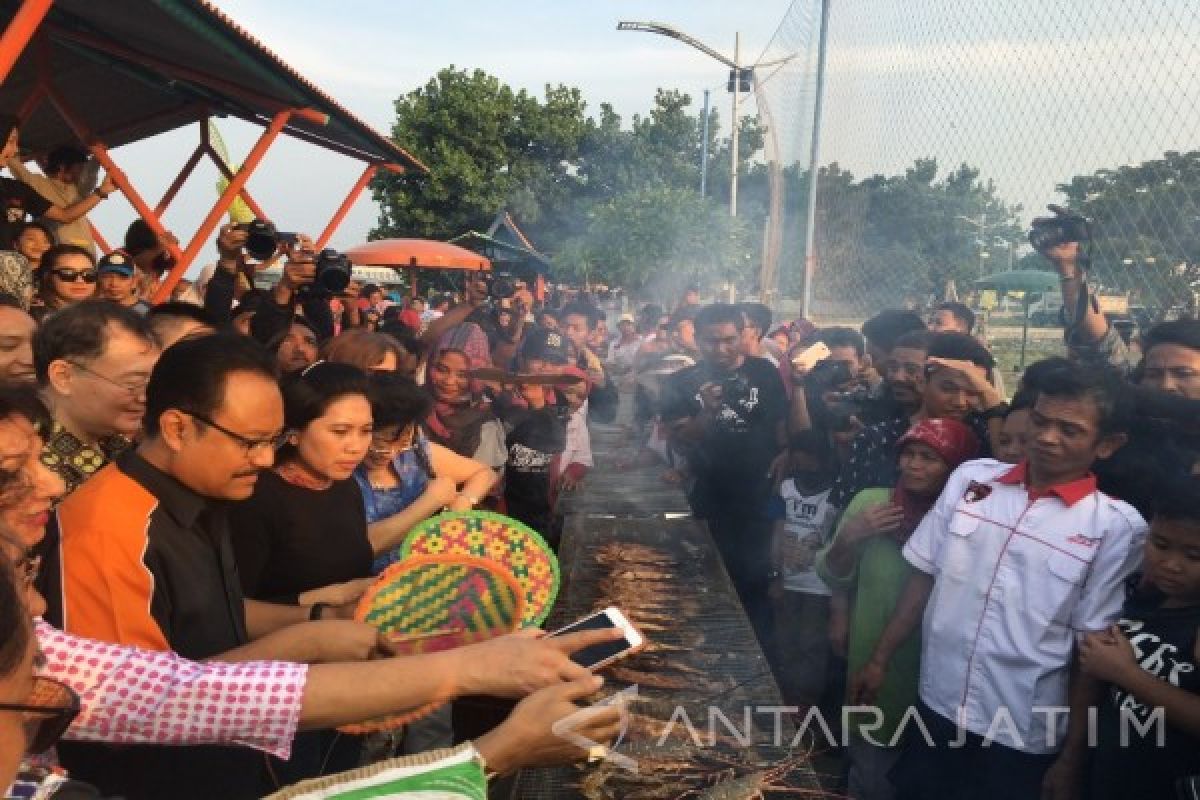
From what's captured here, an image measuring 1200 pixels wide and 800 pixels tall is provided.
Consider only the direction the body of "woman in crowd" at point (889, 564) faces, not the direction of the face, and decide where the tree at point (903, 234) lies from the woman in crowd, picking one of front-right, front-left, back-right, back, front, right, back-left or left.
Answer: back-right

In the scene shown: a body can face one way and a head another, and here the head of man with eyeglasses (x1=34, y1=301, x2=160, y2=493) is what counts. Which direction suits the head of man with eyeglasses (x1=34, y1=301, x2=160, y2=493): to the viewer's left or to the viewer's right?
to the viewer's right

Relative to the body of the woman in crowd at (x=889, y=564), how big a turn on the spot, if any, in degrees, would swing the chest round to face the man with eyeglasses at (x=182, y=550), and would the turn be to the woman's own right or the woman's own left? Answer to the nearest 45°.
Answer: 0° — they already face them

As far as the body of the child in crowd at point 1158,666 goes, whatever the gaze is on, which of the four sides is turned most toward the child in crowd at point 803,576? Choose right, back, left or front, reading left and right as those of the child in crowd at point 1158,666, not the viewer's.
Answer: right

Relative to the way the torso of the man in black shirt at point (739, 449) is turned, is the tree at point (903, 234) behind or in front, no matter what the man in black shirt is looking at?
behind

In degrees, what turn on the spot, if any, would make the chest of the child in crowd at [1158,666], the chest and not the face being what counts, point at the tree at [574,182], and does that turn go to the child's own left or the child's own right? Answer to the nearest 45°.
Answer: approximately 90° to the child's own right

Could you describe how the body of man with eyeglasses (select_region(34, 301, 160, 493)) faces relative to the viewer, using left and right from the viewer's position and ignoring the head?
facing to the right of the viewer

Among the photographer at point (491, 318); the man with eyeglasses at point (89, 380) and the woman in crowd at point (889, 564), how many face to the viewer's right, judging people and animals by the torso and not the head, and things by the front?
1

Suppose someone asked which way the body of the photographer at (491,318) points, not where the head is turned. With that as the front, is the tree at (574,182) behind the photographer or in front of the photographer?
behind
